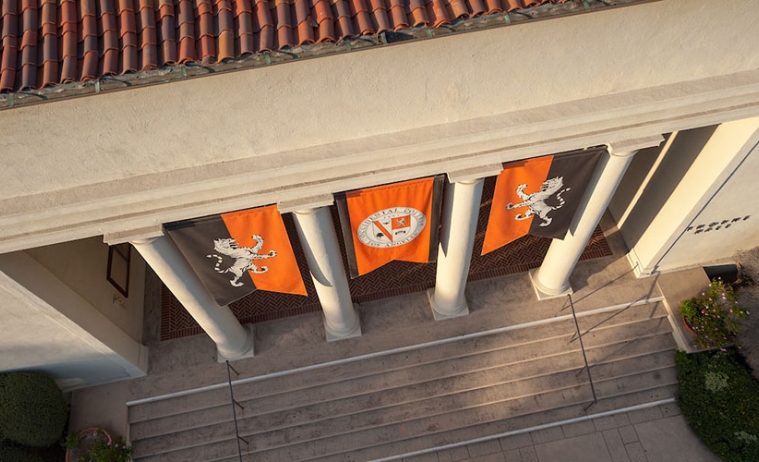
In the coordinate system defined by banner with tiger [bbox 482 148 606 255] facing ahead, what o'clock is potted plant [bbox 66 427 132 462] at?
The potted plant is roughly at 3 o'clock from the banner with tiger.

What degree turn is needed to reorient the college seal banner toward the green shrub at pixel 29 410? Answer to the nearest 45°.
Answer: approximately 90° to its right

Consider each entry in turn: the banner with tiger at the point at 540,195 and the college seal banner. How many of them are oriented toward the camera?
2

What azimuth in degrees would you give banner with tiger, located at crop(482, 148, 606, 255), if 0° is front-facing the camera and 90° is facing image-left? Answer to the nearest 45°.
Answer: approximately 0°

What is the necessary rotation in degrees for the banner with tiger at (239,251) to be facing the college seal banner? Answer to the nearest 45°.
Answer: approximately 90° to its left

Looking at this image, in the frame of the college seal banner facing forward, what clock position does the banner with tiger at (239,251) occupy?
The banner with tiger is roughly at 3 o'clock from the college seal banner.

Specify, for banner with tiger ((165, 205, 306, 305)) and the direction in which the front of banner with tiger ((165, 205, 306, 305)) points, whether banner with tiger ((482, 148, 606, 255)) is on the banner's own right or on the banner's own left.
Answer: on the banner's own left
